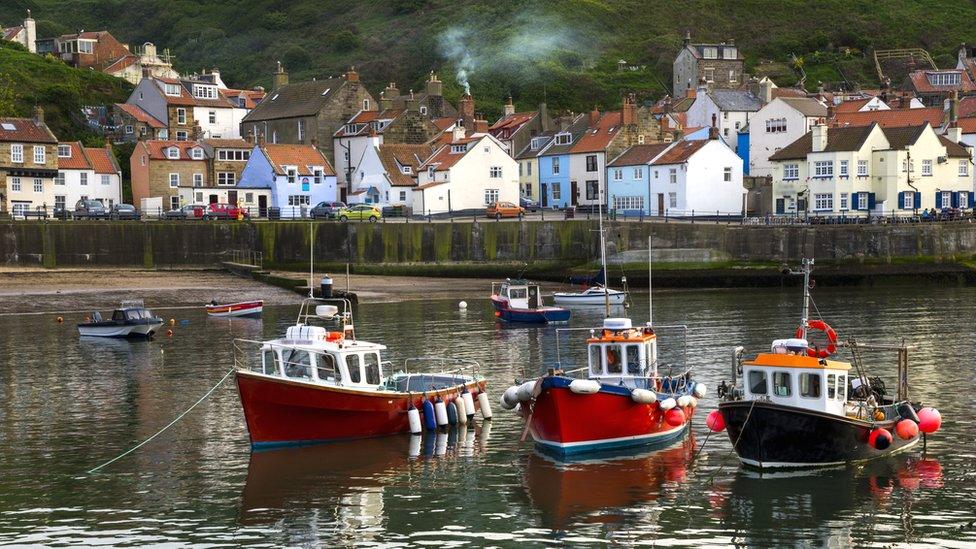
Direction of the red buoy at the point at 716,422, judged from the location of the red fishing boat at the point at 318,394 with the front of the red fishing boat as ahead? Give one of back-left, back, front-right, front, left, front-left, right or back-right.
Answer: back-left

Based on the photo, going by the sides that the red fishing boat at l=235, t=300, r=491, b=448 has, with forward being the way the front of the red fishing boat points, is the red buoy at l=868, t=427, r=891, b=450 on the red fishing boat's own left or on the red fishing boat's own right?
on the red fishing boat's own left

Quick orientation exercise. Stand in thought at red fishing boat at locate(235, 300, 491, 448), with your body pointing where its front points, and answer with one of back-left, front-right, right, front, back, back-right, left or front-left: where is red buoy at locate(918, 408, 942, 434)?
back-left

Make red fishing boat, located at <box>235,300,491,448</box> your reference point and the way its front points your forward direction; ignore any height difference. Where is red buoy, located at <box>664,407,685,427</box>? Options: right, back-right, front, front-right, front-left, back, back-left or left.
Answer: back-left

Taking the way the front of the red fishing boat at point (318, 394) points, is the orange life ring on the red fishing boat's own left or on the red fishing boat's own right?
on the red fishing boat's own left

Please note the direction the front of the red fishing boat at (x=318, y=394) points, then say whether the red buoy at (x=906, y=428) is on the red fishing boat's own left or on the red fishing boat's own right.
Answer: on the red fishing boat's own left

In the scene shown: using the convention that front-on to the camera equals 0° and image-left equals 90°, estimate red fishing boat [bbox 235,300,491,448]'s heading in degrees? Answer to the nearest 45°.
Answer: approximately 45°
